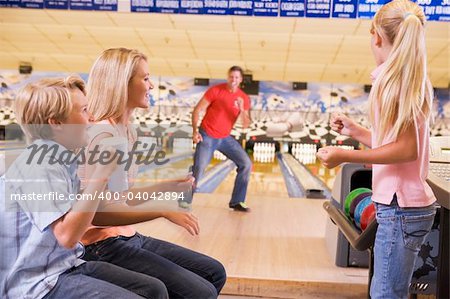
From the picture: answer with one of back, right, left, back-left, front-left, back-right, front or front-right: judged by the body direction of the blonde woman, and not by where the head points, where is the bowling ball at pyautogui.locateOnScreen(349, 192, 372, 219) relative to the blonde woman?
front-left

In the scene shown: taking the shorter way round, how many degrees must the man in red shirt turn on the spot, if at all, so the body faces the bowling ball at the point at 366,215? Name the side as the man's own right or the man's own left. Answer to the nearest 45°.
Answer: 0° — they already face it

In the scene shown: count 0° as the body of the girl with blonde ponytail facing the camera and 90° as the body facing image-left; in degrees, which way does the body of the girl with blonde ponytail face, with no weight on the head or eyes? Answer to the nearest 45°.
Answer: approximately 135°

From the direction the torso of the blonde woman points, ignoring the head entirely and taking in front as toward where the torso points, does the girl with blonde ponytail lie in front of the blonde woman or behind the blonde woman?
in front

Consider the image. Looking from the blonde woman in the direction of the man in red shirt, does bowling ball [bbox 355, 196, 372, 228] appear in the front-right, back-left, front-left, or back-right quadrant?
front-right

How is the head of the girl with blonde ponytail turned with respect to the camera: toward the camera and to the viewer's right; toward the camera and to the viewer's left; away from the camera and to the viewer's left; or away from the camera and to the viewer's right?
away from the camera and to the viewer's left

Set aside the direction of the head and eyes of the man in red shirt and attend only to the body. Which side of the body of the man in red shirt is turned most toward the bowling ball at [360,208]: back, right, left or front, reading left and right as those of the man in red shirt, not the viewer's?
front

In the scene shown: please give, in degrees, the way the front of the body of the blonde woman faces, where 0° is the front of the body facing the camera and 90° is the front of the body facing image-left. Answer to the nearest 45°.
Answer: approximately 270°

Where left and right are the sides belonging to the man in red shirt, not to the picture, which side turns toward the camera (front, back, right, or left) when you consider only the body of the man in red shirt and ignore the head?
front

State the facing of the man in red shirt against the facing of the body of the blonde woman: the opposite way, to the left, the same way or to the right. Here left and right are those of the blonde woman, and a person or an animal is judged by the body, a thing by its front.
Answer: to the right

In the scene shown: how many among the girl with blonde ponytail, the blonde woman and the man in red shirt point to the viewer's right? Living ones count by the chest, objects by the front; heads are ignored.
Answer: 1

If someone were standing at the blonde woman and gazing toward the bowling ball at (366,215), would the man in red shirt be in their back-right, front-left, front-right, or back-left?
front-left

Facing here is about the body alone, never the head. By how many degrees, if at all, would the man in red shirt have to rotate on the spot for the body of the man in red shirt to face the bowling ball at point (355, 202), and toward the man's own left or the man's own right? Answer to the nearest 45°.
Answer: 0° — they already face it

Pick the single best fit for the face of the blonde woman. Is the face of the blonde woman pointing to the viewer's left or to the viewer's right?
to the viewer's right

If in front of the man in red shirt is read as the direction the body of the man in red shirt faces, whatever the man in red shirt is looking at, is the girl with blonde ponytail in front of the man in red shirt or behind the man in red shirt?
in front
